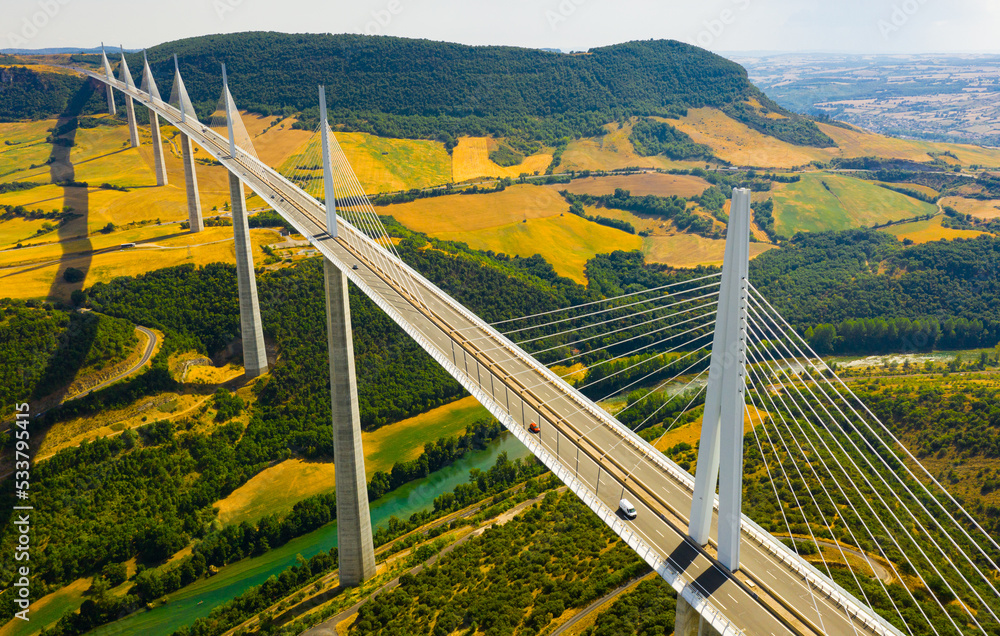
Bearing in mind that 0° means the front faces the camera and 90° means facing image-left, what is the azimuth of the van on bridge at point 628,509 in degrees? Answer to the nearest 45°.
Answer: approximately 315°
